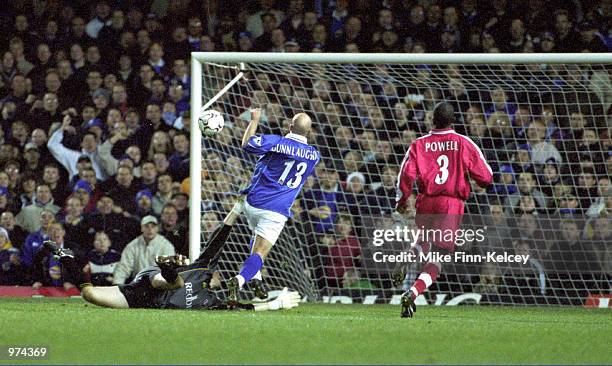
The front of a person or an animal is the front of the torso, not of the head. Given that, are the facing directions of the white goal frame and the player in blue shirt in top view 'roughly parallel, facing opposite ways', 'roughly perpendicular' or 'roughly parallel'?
roughly parallel, facing opposite ways

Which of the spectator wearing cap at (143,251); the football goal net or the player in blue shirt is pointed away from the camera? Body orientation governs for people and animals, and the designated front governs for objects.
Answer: the player in blue shirt

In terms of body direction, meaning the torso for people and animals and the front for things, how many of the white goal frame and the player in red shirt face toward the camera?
1

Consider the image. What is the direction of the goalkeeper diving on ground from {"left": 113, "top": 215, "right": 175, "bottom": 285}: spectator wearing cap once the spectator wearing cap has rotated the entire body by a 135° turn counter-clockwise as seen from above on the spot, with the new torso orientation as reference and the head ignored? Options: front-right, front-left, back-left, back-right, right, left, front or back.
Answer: back-right

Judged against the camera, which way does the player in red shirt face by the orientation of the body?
away from the camera

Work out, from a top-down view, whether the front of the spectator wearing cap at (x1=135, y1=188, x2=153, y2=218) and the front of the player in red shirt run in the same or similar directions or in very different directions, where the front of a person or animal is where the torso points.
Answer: very different directions

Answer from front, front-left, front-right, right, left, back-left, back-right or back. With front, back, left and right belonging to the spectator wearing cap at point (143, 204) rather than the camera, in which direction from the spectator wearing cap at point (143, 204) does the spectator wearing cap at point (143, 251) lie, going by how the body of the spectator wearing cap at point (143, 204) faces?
front

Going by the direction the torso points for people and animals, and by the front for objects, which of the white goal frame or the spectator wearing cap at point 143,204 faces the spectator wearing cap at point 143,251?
the spectator wearing cap at point 143,204

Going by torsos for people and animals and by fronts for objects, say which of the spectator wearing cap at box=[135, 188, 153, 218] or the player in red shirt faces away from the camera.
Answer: the player in red shirt

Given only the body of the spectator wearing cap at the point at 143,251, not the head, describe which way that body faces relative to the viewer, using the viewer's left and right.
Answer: facing the viewer

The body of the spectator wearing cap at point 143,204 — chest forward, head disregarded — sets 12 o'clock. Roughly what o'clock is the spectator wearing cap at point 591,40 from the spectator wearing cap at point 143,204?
the spectator wearing cap at point 591,40 is roughly at 9 o'clock from the spectator wearing cap at point 143,204.

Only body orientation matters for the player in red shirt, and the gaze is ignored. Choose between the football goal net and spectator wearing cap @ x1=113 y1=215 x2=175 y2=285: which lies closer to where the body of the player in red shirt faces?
the football goal net

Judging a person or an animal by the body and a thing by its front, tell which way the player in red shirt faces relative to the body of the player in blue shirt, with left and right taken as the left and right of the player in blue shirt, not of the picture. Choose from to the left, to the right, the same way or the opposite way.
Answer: the same way

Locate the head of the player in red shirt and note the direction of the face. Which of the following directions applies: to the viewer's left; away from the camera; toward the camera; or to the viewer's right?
away from the camera

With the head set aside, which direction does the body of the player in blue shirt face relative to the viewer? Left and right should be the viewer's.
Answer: facing away from the viewer

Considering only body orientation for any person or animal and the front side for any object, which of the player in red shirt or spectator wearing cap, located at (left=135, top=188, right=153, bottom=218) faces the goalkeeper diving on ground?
the spectator wearing cap

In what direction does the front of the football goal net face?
toward the camera

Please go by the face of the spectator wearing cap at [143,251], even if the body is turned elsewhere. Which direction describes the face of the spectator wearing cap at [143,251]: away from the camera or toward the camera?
toward the camera
